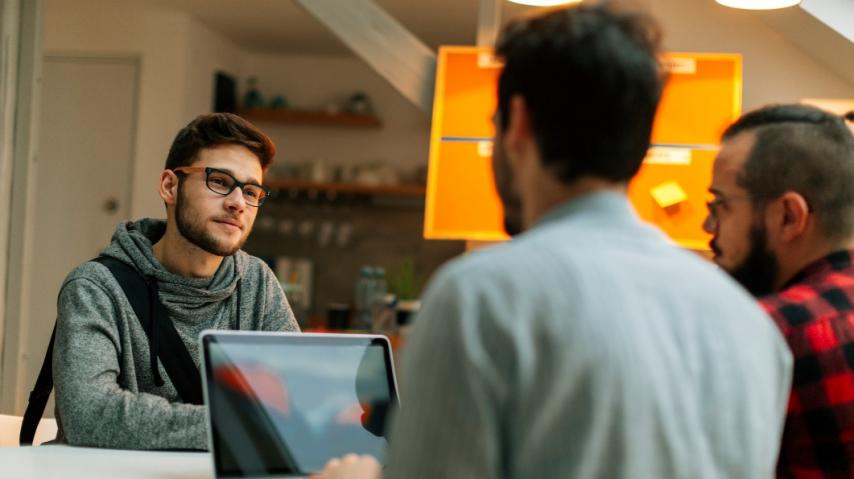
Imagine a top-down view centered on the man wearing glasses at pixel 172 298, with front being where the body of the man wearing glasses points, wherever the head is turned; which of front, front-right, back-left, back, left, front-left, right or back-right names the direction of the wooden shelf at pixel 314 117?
back-left

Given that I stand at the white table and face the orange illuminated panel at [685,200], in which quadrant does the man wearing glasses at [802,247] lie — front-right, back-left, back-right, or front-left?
front-right

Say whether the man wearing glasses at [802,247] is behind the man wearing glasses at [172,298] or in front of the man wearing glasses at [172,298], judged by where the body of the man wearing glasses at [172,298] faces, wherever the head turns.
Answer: in front

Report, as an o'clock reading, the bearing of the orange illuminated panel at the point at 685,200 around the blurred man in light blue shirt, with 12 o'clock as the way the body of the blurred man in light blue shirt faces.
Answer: The orange illuminated panel is roughly at 2 o'clock from the blurred man in light blue shirt.

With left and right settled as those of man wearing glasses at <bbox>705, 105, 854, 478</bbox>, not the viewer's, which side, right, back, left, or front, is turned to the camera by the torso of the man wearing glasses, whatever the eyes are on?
left

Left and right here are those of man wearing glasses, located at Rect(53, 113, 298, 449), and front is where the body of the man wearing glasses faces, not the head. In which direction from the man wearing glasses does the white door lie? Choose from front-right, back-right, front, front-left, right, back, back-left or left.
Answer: back-left

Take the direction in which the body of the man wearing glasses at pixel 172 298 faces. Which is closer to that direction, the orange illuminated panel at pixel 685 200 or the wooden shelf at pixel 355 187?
the orange illuminated panel

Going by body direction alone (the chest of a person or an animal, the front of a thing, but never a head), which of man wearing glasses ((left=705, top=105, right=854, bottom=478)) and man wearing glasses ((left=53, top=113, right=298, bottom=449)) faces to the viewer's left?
man wearing glasses ((left=705, top=105, right=854, bottom=478))

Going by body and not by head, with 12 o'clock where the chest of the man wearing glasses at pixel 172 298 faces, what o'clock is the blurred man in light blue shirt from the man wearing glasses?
The blurred man in light blue shirt is roughly at 1 o'clock from the man wearing glasses.

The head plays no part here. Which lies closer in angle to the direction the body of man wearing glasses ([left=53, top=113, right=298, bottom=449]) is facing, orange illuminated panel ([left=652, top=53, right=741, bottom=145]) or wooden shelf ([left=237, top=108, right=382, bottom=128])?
the orange illuminated panel

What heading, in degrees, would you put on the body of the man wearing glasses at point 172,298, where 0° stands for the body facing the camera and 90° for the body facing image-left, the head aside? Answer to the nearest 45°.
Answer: approximately 315°

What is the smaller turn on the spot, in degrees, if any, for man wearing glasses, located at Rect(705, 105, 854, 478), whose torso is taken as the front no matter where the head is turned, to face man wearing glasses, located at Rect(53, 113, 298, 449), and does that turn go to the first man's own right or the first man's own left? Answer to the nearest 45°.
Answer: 0° — they already face them

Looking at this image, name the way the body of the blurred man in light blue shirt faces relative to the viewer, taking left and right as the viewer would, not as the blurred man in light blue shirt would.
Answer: facing away from the viewer and to the left of the viewer

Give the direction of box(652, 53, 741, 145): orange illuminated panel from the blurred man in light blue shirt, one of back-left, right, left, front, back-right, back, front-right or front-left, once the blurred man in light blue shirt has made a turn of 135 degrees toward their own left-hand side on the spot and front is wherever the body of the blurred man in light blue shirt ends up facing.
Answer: back

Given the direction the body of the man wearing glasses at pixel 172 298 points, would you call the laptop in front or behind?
in front

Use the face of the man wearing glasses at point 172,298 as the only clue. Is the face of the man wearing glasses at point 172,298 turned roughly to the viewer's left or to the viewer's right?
to the viewer's right

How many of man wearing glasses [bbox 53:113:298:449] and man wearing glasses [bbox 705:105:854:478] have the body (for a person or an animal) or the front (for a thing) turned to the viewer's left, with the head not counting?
1

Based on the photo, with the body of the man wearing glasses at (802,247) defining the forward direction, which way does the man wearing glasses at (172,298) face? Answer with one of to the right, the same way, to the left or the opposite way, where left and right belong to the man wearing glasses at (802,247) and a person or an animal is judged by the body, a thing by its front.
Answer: the opposite way
